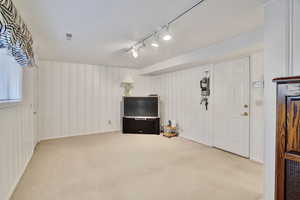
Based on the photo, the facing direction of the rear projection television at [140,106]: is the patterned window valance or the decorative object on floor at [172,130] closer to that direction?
the patterned window valance

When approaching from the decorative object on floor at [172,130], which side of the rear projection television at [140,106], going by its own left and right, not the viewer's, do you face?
left

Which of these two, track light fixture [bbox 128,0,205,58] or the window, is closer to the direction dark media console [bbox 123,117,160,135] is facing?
the track light fixture

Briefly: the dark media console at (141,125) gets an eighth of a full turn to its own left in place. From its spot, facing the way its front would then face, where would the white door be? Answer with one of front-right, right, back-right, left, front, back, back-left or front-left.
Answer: front

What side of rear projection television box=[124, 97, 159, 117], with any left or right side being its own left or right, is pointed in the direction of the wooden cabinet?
front

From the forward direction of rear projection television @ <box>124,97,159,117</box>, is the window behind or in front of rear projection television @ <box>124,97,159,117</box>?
in front

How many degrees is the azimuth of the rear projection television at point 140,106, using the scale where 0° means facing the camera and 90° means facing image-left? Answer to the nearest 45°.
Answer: approximately 0°

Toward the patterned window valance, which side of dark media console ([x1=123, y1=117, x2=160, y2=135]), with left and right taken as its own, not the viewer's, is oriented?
front

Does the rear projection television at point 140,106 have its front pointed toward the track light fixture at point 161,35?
yes

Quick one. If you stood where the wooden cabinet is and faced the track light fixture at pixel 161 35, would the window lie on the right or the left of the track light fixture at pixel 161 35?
left

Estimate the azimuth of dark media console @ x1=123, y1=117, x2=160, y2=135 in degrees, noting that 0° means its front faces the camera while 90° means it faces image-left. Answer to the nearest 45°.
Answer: approximately 0°

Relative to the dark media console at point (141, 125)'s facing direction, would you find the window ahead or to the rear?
ahead
